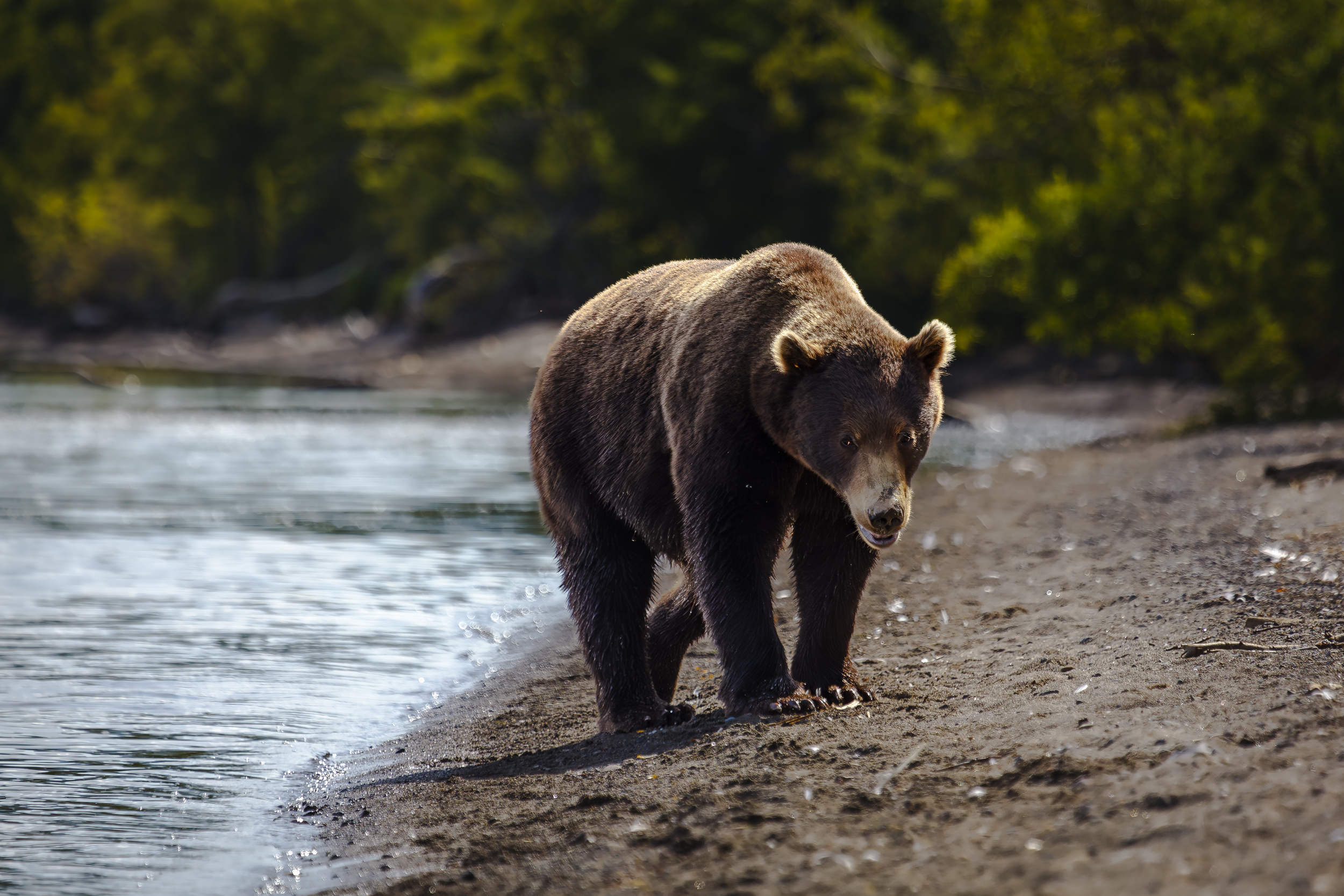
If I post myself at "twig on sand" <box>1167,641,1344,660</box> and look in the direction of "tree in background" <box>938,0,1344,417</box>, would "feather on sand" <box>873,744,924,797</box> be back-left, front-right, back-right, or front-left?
back-left

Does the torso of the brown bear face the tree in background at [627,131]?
no

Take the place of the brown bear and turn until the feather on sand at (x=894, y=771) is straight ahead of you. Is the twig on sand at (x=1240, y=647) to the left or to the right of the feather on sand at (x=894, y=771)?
left

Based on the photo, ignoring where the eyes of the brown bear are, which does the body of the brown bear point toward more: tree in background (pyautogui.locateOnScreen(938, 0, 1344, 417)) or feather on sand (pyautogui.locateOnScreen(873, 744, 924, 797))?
the feather on sand

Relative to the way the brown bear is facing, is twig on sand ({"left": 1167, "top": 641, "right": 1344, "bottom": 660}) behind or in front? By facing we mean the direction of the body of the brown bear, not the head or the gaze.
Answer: in front

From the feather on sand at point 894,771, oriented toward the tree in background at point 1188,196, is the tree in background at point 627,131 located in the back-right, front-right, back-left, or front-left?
front-left

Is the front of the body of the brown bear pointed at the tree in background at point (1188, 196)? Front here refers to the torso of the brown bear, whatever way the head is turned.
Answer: no

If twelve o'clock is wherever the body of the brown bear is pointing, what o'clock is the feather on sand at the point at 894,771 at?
The feather on sand is roughly at 1 o'clock from the brown bear.

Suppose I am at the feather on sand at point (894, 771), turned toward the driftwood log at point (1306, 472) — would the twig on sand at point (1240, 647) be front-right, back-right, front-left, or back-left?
front-right

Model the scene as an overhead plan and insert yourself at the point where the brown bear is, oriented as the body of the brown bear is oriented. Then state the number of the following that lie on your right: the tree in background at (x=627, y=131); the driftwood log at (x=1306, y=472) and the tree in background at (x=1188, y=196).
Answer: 0

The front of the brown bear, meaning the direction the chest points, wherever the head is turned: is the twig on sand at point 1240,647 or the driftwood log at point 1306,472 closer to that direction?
the twig on sand

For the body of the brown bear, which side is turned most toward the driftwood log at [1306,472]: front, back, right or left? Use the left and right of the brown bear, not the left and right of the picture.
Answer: left

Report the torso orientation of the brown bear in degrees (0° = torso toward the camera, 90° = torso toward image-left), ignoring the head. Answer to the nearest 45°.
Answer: approximately 315°
